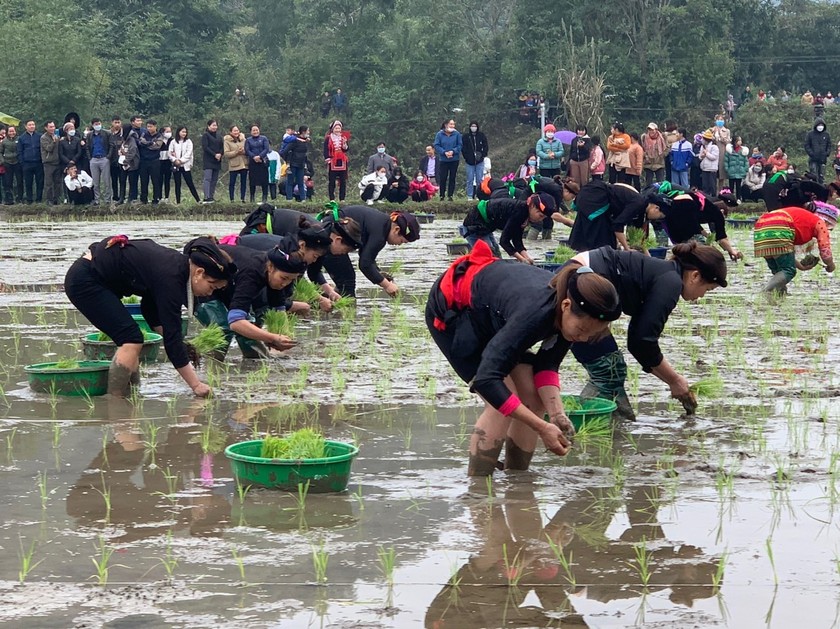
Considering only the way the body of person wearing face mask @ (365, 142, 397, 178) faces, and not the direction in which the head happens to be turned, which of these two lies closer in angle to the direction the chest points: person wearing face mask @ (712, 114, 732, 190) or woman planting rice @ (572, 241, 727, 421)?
the woman planting rice

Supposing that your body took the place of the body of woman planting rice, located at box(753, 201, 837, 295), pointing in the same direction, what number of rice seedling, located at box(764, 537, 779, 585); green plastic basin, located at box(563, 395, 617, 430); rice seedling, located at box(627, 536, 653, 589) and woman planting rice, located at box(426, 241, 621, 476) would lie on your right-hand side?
4

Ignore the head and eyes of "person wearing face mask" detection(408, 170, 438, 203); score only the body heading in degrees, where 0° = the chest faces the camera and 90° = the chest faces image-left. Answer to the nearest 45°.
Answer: approximately 0°

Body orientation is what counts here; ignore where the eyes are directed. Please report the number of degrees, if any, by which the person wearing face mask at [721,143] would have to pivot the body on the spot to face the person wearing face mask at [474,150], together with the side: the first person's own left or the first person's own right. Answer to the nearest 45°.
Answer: approximately 90° to the first person's own right

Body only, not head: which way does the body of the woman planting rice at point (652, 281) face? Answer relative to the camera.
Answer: to the viewer's right

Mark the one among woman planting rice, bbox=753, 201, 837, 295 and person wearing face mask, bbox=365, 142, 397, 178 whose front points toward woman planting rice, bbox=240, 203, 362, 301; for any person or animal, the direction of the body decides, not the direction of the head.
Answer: the person wearing face mask

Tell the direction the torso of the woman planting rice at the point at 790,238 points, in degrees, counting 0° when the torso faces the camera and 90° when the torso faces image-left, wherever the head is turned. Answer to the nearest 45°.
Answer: approximately 270°

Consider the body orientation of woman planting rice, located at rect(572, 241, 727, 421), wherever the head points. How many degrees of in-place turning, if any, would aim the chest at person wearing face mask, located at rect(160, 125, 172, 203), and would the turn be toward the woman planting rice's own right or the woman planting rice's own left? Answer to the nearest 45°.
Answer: approximately 135° to the woman planting rice's own left

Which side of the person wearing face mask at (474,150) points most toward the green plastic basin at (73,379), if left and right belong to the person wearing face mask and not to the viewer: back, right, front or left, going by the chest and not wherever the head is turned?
front

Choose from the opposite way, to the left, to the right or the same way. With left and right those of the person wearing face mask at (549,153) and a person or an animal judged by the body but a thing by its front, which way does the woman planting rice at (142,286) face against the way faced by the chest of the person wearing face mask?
to the left

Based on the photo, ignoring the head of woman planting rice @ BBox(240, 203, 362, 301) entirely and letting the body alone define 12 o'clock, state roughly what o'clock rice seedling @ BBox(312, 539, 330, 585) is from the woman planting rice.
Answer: The rice seedling is roughly at 3 o'clock from the woman planting rice.

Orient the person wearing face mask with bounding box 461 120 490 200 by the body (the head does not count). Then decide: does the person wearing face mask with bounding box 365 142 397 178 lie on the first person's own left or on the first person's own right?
on the first person's own right

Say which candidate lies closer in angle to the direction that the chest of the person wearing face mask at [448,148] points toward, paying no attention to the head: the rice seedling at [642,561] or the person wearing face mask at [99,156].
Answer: the rice seedling

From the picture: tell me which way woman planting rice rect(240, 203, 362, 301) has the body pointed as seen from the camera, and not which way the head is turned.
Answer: to the viewer's right
